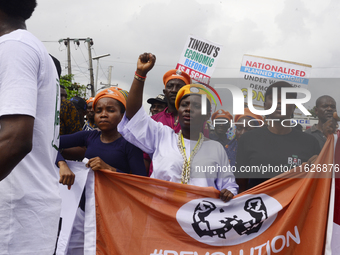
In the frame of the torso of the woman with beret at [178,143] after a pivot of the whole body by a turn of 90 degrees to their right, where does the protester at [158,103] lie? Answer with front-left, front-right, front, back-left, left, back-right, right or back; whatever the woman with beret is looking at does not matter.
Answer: right

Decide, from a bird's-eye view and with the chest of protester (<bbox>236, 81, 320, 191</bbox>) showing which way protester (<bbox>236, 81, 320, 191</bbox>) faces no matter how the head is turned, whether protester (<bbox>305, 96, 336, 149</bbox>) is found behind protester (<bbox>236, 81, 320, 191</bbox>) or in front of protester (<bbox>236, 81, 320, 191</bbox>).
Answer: behind

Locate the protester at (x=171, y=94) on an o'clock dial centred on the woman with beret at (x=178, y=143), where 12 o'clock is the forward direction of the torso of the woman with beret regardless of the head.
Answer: The protester is roughly at 6 o'clock from the woman with beret.

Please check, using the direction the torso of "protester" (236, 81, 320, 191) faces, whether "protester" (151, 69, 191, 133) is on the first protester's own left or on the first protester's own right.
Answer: on the first protester's own right

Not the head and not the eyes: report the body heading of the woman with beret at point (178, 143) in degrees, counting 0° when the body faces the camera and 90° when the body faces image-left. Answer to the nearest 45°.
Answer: approximately 0°

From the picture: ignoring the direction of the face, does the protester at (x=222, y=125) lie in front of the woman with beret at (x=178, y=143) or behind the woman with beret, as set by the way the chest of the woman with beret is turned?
behind

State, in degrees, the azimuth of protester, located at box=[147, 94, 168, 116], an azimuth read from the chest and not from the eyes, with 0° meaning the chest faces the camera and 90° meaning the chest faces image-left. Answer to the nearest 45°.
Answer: approximately 45°

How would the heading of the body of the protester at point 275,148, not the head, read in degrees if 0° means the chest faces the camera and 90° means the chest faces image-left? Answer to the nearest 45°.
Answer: approximately 0°
